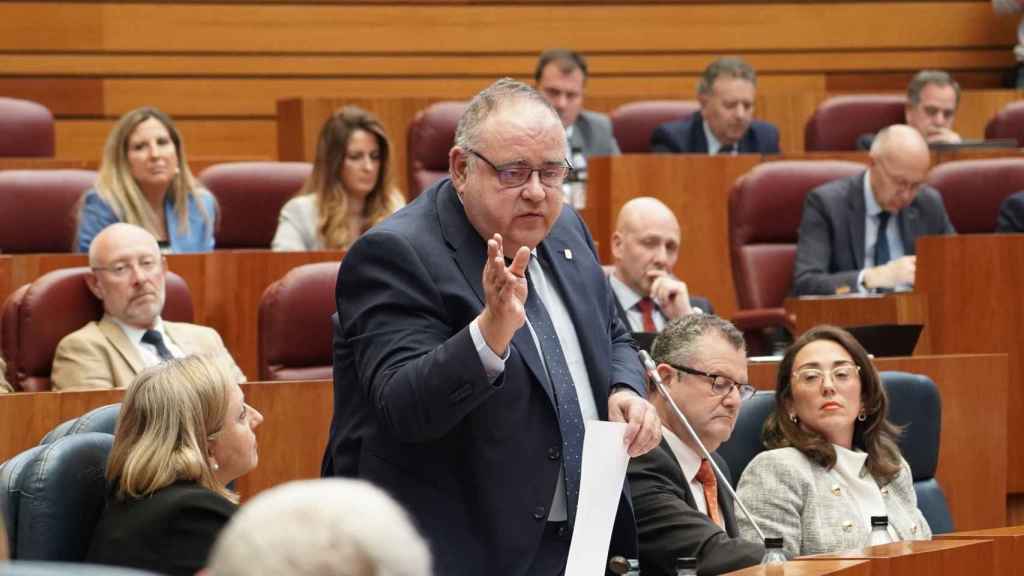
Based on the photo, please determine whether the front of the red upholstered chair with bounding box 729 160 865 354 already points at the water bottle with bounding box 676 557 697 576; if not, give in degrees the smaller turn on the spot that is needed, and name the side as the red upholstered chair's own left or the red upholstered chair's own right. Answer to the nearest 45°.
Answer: approximately 45° to the red upholstered chair's own right

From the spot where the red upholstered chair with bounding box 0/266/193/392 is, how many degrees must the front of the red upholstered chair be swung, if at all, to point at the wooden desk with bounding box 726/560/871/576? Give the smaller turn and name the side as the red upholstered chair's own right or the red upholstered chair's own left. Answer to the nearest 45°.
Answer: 0° — it already faces it

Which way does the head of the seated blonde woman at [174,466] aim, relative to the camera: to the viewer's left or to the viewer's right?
to the viewer's right

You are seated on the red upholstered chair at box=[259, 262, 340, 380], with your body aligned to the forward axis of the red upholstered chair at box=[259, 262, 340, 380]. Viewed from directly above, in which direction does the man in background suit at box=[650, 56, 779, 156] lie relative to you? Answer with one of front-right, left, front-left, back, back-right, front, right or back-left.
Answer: back-left
